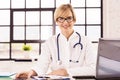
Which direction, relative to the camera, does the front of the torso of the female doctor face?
toward the camera

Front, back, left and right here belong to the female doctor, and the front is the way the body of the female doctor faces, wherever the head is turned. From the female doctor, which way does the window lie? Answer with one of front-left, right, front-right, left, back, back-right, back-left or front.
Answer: back
